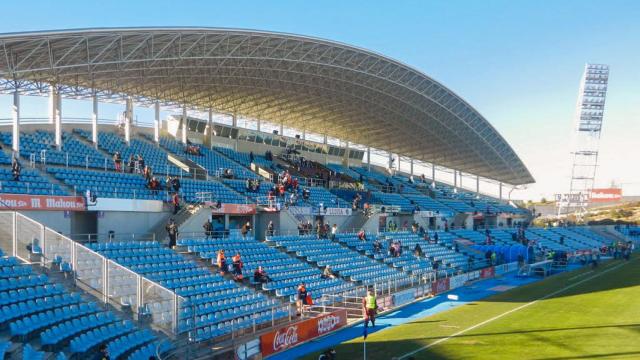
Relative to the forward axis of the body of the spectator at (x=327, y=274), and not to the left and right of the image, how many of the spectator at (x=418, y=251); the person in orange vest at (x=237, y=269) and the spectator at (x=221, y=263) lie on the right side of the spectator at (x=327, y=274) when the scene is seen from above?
2

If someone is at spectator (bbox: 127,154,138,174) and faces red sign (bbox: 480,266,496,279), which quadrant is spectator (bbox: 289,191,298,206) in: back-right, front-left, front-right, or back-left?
front-left

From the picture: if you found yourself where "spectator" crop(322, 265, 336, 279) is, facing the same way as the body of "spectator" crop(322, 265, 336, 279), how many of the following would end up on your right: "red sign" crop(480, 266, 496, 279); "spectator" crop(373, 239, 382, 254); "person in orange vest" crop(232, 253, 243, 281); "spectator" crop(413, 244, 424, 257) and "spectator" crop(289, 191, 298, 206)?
1

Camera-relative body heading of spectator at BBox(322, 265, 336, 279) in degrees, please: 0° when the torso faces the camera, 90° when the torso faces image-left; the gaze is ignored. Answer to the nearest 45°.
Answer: approximately 315°

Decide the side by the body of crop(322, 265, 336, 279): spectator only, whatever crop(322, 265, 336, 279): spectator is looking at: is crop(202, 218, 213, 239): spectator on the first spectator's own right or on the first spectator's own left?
on the first spectator's own right

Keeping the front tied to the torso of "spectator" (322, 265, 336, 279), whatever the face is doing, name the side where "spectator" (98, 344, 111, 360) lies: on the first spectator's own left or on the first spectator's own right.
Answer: on the first spectator's own right

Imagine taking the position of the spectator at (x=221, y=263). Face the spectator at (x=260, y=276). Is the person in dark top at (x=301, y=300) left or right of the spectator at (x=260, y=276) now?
right

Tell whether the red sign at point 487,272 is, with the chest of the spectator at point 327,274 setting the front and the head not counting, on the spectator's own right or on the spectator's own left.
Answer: on the spectator's own left

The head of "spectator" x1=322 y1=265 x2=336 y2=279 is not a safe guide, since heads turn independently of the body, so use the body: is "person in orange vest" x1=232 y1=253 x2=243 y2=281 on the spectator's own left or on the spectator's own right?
on the spectator's own right

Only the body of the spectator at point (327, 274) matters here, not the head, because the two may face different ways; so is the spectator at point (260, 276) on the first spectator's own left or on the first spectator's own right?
on the first spectator's own right

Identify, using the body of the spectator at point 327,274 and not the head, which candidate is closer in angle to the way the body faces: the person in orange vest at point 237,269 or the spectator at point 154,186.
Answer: the person in orange vest

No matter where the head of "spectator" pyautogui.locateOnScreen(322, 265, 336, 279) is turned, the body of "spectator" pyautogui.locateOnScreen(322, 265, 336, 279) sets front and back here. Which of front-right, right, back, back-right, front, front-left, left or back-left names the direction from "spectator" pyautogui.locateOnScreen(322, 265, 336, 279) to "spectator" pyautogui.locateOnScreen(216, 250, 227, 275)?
right

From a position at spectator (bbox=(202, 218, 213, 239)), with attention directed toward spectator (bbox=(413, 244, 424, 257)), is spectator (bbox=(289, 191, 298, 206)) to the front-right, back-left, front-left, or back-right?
front-left

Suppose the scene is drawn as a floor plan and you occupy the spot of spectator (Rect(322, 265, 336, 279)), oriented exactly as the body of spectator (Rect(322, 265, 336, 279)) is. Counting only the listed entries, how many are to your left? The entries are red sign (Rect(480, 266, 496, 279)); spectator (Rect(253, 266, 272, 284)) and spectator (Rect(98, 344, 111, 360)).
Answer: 1

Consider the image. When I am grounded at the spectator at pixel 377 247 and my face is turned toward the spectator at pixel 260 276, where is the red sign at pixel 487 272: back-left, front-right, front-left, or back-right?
back-left

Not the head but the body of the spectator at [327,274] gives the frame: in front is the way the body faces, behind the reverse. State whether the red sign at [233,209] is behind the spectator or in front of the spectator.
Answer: behind

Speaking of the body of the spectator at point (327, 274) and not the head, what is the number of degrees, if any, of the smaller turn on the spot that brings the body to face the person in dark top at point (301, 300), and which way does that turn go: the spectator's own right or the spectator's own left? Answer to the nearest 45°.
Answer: approximately 45° to the spectator's own right
